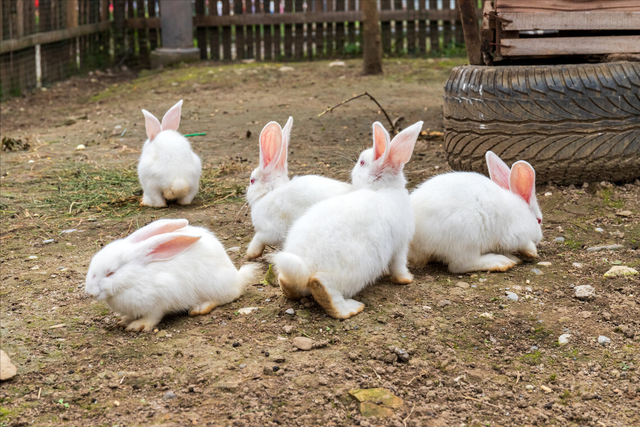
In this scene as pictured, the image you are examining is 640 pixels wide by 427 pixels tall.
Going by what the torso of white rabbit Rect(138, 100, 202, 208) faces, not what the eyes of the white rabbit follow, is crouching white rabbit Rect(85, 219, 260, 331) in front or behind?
behind

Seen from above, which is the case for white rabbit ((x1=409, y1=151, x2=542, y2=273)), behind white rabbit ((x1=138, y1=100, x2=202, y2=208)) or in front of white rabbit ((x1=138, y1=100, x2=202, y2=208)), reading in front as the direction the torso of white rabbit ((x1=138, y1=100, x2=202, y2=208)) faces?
behind

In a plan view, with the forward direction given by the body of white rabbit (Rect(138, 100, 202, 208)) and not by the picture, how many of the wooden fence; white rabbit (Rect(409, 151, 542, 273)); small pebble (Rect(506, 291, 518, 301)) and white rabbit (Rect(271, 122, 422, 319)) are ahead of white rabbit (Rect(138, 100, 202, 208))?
1

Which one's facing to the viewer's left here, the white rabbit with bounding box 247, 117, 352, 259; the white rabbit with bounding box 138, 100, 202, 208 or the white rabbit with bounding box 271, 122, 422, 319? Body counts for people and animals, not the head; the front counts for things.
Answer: the white rabbit with bounding box 247, 117, 352, 259

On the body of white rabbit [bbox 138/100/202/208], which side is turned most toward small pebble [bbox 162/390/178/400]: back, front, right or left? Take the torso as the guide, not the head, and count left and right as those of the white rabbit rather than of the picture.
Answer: back

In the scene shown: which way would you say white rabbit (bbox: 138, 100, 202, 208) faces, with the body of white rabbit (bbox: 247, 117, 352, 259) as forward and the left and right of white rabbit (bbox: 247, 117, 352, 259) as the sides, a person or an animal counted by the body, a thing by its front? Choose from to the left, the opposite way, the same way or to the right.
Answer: to the right

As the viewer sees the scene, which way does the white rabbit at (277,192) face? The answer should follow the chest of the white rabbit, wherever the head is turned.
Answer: to the viewer's left

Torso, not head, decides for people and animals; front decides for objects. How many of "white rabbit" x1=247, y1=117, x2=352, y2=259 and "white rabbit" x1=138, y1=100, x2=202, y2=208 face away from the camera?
1

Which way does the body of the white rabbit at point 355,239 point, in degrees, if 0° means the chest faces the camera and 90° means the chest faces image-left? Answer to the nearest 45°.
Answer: approximately 225°

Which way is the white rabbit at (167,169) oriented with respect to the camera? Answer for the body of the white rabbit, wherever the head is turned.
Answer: away from the camera

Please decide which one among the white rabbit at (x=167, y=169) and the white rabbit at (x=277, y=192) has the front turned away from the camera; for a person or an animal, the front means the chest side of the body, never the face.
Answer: the white rabbit at (x=167, y=169)
